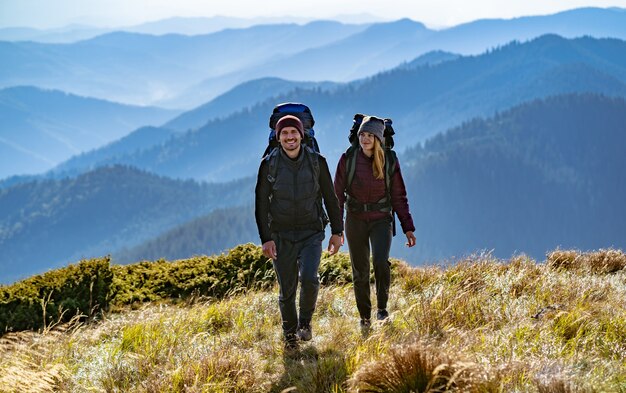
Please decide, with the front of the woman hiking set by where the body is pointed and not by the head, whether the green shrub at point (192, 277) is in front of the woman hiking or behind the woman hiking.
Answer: behind

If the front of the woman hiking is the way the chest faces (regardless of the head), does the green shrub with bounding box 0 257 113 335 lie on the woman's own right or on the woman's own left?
on the woman's own right

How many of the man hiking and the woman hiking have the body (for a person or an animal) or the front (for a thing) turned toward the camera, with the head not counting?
2

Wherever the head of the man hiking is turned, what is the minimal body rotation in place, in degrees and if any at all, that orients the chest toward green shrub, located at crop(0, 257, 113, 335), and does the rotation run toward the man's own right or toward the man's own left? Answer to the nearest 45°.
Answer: approximately 135° to the man's own right

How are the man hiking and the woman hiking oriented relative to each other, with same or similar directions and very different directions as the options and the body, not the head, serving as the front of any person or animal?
same or similar directions

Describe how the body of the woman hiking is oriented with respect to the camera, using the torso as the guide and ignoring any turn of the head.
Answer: toward the camera

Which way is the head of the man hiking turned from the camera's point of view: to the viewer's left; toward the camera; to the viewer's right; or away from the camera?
toward the camera

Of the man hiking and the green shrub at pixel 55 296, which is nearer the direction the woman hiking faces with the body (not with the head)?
the man hiking

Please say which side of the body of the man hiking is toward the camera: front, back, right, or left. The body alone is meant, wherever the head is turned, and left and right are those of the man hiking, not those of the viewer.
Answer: front
